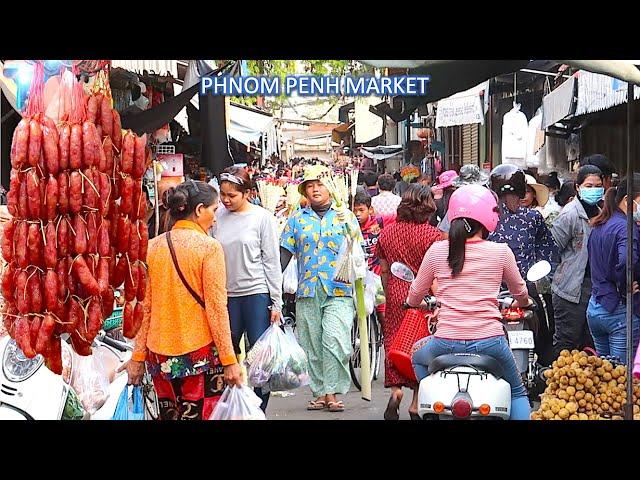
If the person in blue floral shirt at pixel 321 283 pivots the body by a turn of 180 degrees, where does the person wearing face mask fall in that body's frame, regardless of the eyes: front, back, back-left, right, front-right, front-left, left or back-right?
right

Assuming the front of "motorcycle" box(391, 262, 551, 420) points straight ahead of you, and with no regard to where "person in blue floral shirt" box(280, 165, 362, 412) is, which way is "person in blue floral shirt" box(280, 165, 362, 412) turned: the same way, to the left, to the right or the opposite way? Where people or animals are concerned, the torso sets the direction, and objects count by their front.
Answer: the opposite way

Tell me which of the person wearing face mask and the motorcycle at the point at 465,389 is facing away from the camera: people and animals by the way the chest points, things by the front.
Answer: the motorcycle

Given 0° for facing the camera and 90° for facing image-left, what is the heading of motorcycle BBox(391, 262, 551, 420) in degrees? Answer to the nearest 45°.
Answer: approximately 180°
